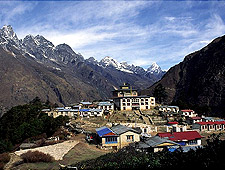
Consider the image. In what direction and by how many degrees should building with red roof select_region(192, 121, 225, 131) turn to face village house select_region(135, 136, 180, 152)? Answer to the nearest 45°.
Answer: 0° — it already faces it

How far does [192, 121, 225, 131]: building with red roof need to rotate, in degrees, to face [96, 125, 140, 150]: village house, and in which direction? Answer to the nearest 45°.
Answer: approximately 45° to its right

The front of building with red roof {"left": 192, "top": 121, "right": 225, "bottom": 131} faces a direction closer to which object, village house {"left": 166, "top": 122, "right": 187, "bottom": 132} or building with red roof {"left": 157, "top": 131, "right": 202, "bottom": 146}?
the building with red roof

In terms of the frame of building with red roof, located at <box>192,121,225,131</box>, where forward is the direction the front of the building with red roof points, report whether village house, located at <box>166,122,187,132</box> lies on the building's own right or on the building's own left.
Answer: on the building's own right

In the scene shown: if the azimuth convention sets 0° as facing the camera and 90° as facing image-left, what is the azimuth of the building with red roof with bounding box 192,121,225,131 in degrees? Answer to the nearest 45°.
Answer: approximately 0°

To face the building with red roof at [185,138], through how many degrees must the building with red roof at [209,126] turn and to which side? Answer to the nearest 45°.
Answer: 0° — it already faces it

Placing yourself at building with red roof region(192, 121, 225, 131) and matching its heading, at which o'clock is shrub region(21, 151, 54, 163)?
The shrub is roughly at 1 o'clock from the building with red roof.

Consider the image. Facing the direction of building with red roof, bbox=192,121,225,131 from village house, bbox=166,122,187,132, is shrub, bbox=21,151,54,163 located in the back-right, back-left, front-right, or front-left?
back-right
